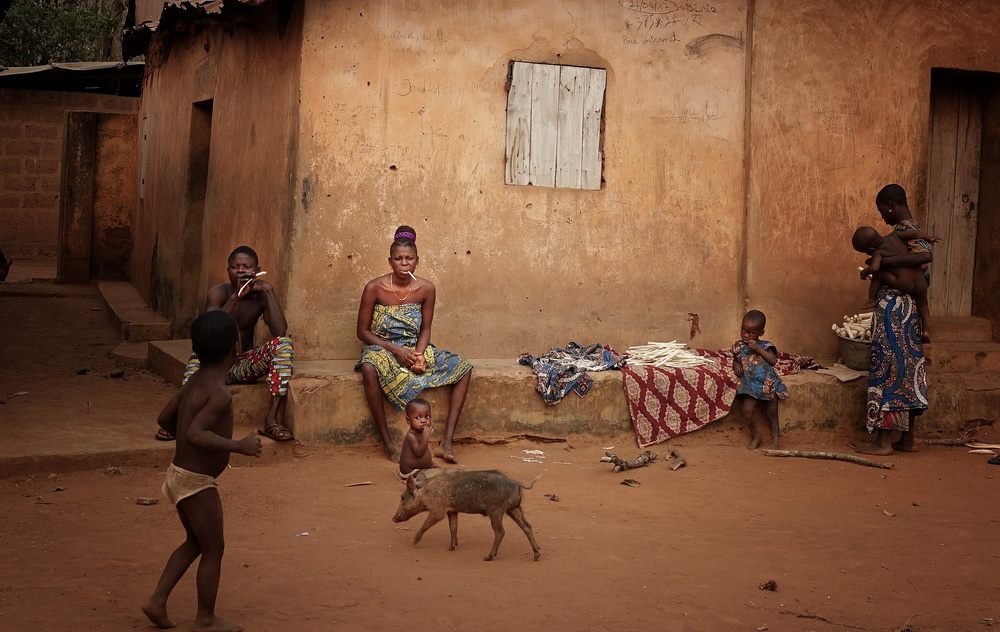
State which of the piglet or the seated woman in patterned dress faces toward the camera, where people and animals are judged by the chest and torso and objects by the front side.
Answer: the seated woman in patterned dress

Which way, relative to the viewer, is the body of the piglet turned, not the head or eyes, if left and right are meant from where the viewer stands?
facing to the left of the viewer

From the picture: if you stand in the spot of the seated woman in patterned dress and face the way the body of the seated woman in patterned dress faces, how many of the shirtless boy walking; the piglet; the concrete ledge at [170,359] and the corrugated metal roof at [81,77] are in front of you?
2

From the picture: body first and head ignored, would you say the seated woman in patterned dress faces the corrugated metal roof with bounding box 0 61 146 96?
no

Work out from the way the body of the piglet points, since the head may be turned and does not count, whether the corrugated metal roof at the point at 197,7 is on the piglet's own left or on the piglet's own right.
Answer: on the piglet's own right

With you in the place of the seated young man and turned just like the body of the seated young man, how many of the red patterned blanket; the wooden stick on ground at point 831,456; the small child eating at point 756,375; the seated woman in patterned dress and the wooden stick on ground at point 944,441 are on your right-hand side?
0

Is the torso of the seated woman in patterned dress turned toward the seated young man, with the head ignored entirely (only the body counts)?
no

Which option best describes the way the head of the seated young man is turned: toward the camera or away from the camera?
toward the camera

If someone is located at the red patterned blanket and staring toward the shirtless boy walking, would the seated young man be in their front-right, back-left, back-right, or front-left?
front-right

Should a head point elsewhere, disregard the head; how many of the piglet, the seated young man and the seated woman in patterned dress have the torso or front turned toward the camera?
2

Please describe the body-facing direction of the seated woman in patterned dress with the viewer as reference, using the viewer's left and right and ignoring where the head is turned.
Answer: facing the viewer

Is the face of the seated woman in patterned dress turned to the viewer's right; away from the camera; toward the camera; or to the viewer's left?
toward the camera

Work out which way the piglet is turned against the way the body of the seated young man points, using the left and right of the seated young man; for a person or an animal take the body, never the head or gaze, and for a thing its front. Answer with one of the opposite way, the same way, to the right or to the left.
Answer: to the right

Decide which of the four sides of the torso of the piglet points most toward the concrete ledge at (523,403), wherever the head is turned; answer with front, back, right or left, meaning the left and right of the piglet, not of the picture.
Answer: right

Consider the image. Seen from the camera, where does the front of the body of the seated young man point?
toward the camera

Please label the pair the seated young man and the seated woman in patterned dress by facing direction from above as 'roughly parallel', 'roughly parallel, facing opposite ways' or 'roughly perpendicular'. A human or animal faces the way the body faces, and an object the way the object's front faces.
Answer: roughly parallel
